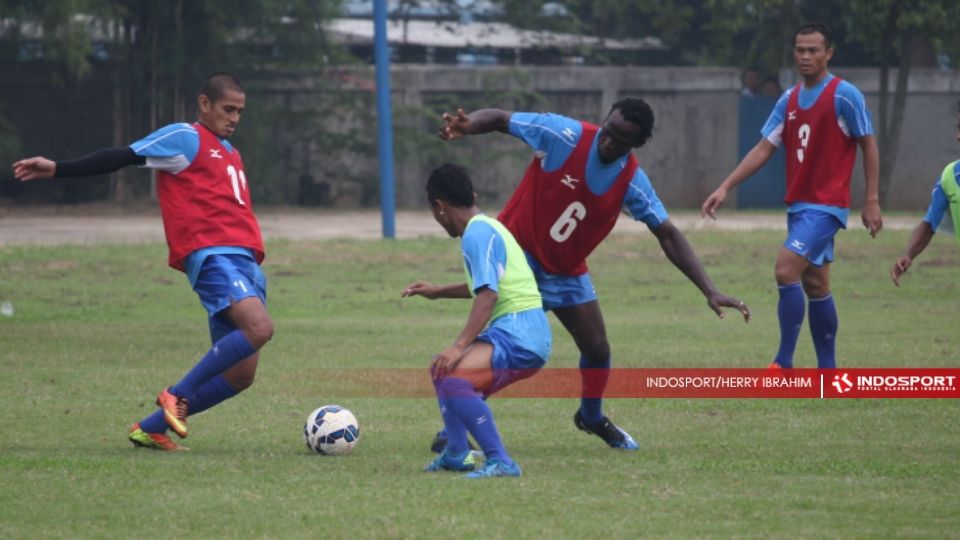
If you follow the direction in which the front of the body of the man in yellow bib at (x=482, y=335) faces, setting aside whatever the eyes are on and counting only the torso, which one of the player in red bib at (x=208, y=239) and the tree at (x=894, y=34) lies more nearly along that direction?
the player in red bib

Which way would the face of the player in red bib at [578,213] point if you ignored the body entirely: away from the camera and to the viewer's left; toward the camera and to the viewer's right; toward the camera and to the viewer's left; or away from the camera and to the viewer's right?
toward the camera and to the viewer's left

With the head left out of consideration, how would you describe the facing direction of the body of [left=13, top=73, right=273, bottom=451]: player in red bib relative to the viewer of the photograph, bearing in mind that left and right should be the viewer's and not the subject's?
facing the viewer and to the right of the viewer

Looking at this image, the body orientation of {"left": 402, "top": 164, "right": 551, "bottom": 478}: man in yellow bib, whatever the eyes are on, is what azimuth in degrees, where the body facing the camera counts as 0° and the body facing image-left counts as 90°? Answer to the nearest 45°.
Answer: approximately 90°

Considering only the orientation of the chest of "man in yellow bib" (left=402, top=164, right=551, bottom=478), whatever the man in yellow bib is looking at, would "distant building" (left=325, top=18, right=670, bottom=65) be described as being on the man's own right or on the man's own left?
on the man's own right

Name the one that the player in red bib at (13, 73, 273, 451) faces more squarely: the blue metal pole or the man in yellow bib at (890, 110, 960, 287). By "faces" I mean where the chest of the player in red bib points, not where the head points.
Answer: the man in yellow bib

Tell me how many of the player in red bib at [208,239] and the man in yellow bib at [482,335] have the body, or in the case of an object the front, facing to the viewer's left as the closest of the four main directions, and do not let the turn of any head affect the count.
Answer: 1

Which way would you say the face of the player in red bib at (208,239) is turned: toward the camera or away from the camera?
toward the camera

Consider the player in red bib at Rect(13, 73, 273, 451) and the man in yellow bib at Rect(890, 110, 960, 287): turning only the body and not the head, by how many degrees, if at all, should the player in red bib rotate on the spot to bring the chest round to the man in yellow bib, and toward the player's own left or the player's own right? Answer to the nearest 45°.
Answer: approximately 45° to the player's own left

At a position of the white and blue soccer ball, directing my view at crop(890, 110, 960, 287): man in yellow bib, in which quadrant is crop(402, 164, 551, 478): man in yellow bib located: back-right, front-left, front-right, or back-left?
front-right
